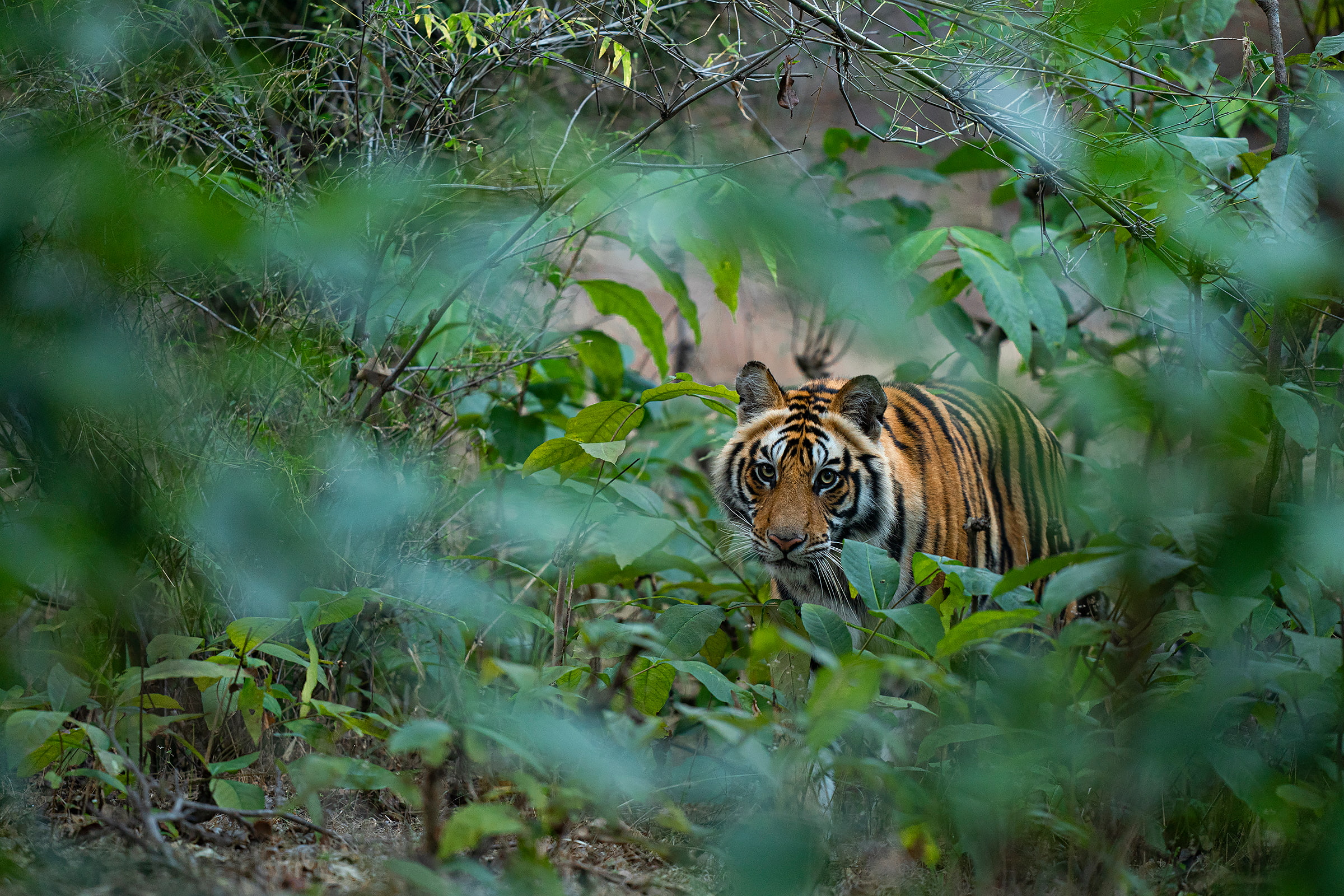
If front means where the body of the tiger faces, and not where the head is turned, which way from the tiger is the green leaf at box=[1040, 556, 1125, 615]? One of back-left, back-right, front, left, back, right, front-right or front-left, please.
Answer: front-left

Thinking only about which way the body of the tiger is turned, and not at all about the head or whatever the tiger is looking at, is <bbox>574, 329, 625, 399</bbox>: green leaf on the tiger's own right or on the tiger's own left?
on the tiger's own right

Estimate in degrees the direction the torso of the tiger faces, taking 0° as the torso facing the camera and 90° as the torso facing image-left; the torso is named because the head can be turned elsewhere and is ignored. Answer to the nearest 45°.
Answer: approximately 45°

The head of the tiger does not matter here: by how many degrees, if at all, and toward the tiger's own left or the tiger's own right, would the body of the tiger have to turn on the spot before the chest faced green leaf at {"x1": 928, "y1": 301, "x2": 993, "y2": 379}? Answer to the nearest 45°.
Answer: approximately 135° to the tiger's own right

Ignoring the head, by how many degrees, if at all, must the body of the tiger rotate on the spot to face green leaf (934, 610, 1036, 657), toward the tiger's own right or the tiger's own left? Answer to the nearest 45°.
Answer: approximately 45° to the tiger's own left

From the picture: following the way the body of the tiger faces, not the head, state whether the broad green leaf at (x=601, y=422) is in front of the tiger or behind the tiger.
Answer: in front

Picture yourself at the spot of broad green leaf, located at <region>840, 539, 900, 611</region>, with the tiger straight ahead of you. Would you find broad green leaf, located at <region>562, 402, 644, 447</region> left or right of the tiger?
left

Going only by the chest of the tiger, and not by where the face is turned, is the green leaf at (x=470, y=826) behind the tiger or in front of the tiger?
in front

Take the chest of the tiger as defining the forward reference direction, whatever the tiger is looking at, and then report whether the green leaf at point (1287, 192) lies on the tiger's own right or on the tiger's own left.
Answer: on the tiger's own left
